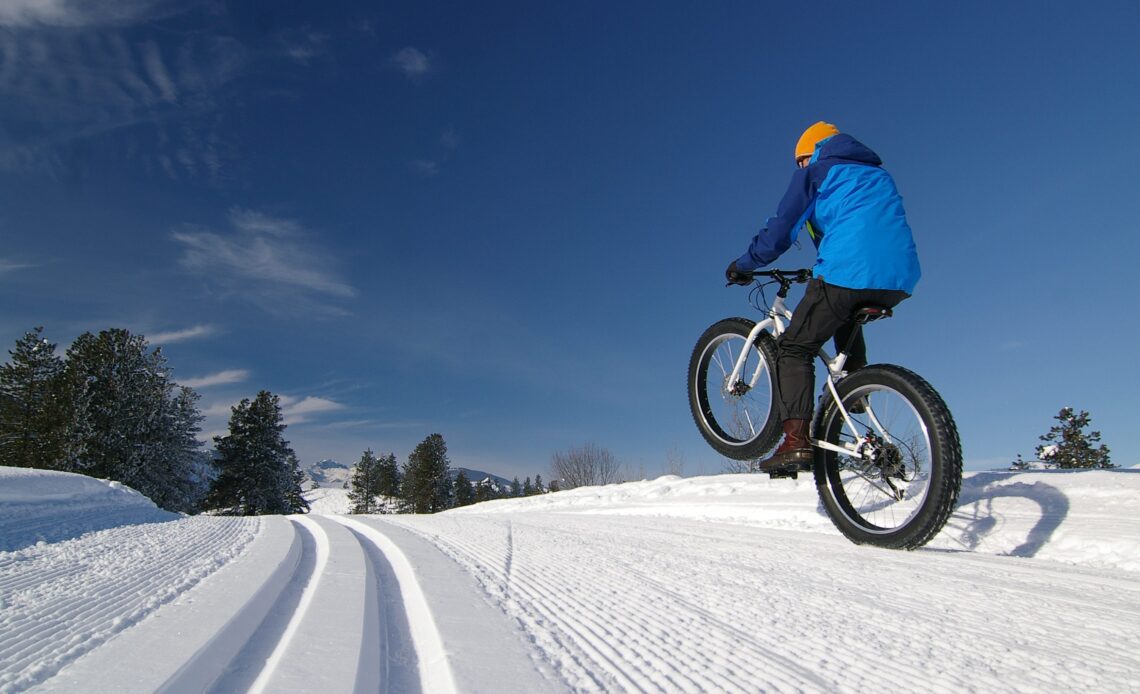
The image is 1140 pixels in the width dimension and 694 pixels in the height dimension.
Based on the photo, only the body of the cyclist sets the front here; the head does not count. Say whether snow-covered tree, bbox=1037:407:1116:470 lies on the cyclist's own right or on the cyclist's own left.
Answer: on the cyclist's own right

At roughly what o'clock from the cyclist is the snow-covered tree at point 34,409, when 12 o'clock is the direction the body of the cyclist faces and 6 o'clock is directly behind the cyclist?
The snow-covered tree is roughly at 11 o'clock from the cyclist.

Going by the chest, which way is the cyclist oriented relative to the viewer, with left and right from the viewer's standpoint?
facing away from the viewer and to the left of the viewer

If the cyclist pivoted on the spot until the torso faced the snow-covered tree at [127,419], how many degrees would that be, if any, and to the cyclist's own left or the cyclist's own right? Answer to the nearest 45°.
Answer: approximately 45° to the cyclist's own left

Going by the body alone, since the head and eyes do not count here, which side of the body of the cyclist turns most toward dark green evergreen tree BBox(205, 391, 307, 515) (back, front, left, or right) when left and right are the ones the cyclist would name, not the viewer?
front

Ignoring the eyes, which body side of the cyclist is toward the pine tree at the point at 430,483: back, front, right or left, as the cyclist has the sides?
front

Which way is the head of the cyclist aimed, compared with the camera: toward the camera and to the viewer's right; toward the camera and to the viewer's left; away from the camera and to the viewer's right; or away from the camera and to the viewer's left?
away from the camera and to the viewer's left
